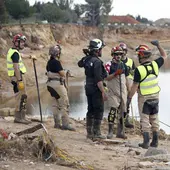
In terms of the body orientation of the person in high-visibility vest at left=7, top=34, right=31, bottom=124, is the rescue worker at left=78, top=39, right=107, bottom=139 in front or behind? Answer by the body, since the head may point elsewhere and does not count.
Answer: in front

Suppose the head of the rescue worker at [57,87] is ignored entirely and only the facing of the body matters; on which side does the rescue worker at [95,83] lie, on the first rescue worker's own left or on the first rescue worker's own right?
on the first rescue worker's own right
